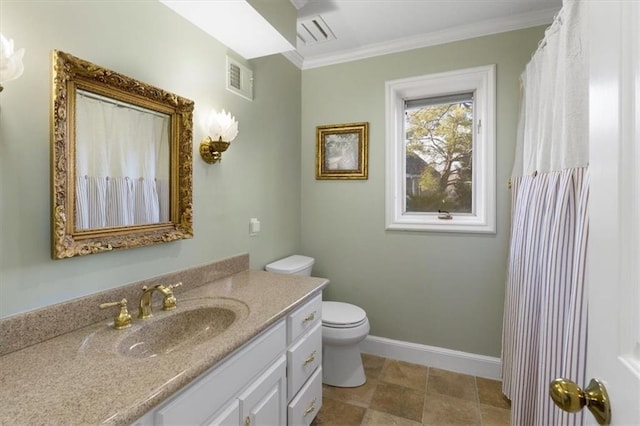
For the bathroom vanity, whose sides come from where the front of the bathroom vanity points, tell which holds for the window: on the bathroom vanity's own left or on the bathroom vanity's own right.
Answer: on the bathroom vanity's own left

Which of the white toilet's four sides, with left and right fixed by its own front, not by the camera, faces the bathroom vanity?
right

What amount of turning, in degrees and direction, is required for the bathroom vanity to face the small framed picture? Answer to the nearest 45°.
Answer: approximately 90° to its left

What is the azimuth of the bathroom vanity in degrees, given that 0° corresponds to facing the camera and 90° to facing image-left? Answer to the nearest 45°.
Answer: approximately 315°
